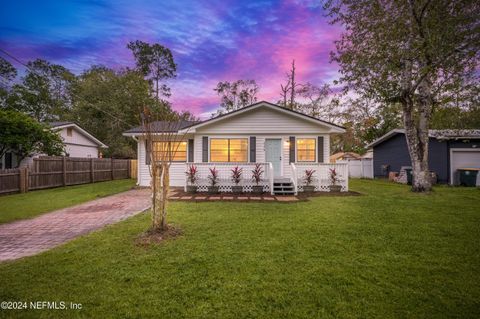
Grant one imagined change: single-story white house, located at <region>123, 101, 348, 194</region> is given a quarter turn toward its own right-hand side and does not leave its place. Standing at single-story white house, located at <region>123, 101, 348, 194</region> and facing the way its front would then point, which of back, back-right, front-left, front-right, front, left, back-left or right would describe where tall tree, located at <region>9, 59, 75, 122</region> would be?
front-right

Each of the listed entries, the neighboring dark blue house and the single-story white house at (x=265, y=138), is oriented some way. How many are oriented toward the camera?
2

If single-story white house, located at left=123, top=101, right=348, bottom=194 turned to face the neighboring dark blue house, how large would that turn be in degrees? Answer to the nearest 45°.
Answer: approximately 90° to its left

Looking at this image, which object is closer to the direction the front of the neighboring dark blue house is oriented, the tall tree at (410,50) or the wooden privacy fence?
the tall tree

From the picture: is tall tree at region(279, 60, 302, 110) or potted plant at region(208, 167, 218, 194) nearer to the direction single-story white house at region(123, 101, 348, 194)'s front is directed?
the potted plant

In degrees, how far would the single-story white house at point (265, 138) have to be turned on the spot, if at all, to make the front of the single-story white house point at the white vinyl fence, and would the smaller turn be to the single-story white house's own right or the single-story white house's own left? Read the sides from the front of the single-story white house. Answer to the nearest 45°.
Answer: approximately 135° to the single-story white house's own left

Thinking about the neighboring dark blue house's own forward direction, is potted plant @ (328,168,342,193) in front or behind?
in front

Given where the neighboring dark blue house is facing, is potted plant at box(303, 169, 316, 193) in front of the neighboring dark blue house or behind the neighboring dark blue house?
in front

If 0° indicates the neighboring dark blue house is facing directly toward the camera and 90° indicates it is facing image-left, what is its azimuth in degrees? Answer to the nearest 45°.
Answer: approximately 0°

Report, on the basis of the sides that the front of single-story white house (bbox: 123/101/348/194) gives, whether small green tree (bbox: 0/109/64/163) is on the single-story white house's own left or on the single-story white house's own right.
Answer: on the single-story white house's own right
